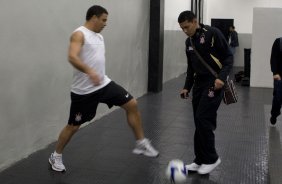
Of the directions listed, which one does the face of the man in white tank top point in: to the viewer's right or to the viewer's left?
to the viewer's right

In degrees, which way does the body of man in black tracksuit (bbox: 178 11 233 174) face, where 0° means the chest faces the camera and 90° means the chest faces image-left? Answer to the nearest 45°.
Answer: approximately 45°

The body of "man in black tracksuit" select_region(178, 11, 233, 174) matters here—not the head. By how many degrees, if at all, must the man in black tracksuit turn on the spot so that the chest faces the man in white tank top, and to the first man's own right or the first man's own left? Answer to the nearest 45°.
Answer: approximately 45° to the first man's own right

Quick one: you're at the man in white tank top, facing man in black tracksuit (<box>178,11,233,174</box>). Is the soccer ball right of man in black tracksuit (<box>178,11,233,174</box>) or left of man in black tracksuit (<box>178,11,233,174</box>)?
right
